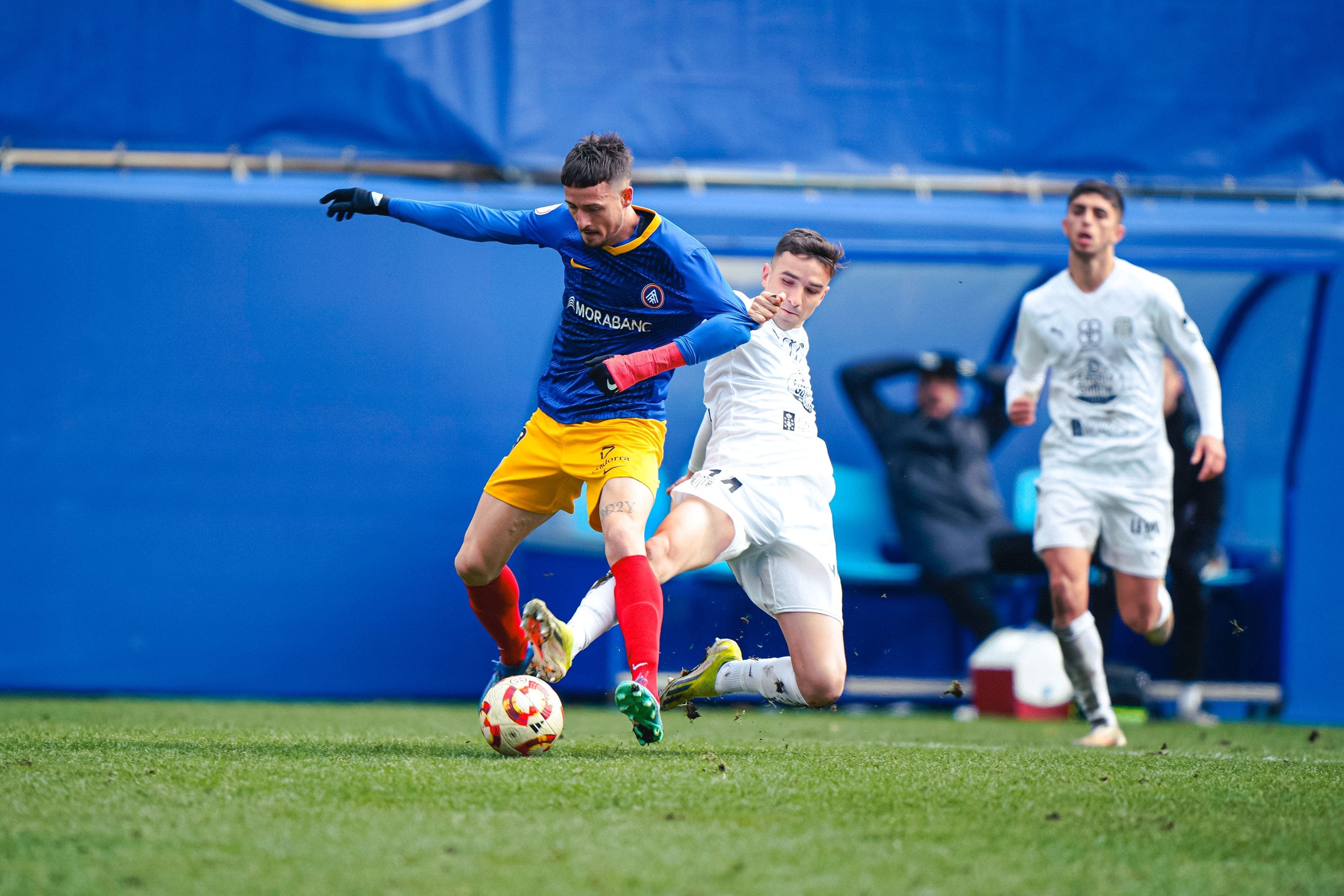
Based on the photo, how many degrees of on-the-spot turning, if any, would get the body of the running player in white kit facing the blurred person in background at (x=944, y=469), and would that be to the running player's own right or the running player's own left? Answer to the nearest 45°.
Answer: approximately 180°

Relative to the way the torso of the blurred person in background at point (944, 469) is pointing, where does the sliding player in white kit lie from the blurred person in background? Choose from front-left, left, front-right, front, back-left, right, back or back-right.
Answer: front

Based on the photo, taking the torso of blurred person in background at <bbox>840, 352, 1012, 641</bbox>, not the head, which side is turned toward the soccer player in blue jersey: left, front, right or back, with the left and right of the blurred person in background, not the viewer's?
front

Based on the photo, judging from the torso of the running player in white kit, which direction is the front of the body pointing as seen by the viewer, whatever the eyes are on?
toward the camera

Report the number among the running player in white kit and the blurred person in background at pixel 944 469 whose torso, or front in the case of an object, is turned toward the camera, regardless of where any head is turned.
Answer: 2

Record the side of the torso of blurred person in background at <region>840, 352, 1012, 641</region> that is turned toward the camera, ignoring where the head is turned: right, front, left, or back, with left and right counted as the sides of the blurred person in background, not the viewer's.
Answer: front

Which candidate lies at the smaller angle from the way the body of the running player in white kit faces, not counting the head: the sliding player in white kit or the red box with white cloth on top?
the sliding player in white kit

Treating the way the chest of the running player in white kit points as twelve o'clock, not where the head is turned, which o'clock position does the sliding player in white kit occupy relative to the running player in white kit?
The sliding player in white kit is roughly at 1 o'clock from the running player in white kit.

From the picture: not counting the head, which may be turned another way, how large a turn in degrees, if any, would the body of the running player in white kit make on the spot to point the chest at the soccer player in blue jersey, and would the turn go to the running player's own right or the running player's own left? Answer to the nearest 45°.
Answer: approximately 45° to the running player's own right

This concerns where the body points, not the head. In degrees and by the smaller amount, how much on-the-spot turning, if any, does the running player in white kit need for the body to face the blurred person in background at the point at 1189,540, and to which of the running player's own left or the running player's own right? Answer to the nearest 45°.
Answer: approximately 180°
